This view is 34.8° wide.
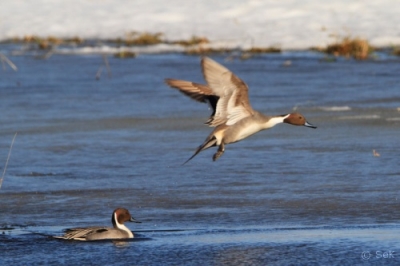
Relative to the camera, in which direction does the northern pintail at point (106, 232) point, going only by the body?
to the viewer's right

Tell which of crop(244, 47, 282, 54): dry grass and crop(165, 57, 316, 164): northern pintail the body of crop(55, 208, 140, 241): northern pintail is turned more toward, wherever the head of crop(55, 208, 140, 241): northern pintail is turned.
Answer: the northern pintail

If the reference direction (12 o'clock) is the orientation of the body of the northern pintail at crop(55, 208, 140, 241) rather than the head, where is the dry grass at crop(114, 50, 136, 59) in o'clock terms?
The dry grass is roughly at 9 o'clock from the northern pintail.

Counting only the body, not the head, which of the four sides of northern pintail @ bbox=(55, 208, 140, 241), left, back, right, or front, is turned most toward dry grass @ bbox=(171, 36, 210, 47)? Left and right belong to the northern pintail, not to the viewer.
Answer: left

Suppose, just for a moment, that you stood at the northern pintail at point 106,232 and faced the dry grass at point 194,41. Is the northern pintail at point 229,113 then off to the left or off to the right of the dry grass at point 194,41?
right

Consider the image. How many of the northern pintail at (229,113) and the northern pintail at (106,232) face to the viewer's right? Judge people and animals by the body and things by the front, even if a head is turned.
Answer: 2

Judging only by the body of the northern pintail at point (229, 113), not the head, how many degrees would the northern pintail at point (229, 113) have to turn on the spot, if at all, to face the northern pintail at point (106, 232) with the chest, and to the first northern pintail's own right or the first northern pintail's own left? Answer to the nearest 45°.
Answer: approximately 135° to the first northern pintail's own right

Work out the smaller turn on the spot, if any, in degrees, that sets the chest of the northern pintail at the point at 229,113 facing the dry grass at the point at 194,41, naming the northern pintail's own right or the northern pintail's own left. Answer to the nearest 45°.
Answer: approximately 90° to the northern pintail's own left

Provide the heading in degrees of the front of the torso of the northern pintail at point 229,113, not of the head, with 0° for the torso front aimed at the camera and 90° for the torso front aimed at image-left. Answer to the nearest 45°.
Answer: approximately 270°

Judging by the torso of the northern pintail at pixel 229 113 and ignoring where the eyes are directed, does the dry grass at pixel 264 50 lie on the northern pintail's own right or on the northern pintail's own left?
on the northern pintail's own left

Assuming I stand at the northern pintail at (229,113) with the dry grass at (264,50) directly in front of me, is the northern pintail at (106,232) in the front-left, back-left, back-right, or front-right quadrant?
back-left
